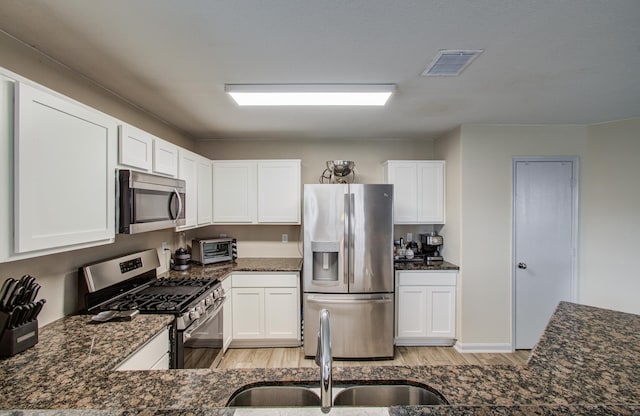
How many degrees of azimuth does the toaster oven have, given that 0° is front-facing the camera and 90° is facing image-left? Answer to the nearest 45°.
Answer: approximately 315°

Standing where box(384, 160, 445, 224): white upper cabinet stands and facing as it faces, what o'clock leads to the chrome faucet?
The chrome faucet is roughly at 12 o'clock from the white upper cabinet.

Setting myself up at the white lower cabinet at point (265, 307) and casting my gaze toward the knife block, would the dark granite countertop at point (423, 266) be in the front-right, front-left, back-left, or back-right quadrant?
back-left

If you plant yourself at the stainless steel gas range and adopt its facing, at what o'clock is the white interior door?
The white interior door is roughly at 11 o'clock from the stainless steel gas range.

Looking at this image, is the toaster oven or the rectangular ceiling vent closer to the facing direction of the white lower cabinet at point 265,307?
the rectangular ceiling vent

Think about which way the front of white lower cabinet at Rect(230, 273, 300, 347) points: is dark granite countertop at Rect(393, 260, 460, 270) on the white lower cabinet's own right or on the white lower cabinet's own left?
on the white lower cabinet's own left

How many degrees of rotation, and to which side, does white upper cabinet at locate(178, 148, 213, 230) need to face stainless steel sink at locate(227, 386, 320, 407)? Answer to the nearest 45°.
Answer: approximately 45° to its right
